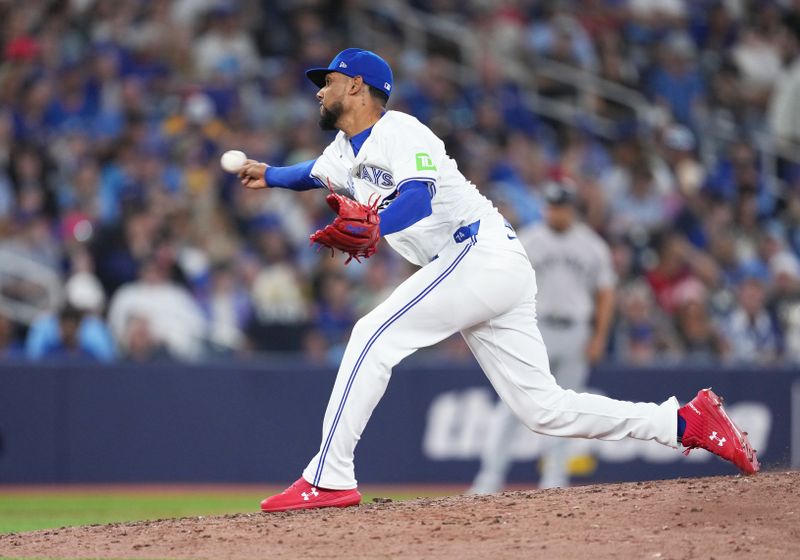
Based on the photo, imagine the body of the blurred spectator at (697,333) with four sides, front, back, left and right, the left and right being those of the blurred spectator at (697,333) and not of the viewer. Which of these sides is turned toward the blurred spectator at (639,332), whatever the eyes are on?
right

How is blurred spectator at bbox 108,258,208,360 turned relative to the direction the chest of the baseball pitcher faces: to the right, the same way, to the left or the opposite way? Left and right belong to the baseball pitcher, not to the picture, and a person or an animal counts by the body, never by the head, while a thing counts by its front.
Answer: to the left

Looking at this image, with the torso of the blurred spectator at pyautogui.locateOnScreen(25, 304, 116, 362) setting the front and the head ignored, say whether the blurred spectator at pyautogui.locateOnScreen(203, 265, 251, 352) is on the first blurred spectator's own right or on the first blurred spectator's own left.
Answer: on the first blurred spectator's own left

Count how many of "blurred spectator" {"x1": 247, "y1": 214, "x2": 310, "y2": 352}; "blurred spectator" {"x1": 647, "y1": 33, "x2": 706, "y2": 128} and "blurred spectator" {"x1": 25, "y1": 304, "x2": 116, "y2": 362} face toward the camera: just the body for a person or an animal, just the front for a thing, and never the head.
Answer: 3

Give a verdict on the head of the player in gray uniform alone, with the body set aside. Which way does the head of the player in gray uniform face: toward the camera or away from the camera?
toward the camera

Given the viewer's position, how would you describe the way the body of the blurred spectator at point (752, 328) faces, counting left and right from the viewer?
facing the viewer

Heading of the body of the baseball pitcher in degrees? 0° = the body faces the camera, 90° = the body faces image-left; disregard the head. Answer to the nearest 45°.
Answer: approximately 90°

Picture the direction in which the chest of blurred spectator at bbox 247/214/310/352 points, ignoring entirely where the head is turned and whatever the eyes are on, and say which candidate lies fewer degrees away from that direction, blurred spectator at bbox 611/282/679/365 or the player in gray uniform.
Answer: the player in gray uniform

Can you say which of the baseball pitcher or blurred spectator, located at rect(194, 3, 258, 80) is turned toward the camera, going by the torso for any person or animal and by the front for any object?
the blurred spectator

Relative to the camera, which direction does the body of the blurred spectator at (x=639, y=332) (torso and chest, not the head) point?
toward the camera

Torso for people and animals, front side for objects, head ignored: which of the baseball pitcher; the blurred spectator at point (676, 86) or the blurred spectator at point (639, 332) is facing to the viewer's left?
the baseball pitcher

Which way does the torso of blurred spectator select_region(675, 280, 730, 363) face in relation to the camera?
toward the camera

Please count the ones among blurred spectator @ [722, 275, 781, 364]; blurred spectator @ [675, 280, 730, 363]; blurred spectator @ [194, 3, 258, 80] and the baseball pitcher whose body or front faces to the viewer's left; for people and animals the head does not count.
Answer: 1

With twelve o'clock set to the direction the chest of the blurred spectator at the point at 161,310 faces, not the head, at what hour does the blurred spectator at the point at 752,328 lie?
the blurred spectator at the point at 752,328 is roughly at 9 o'clock from the blurred spectator at the point at 161,310.

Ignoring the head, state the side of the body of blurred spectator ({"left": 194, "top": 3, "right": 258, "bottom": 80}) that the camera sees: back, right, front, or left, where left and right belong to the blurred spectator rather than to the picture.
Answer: front
